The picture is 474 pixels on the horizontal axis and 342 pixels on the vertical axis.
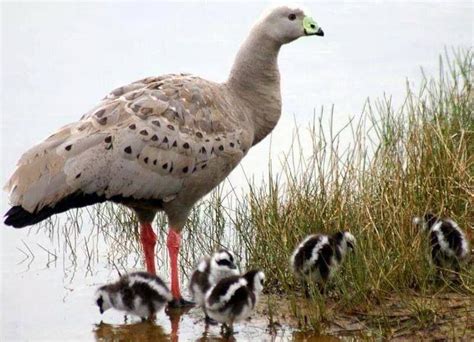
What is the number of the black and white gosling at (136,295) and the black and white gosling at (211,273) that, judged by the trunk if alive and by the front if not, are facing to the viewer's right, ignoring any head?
1

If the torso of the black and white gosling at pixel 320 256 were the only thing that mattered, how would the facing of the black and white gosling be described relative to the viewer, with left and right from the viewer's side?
facing to the right of the viewer

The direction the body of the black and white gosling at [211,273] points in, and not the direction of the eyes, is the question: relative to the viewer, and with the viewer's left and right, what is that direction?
facing to the right of the viewer

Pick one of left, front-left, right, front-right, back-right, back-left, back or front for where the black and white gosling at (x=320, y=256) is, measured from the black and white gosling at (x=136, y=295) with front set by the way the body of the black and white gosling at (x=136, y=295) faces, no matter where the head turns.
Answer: back

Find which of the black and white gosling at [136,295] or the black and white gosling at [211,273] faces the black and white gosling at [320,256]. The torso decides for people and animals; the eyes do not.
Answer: the black and white gosling at [211,273]

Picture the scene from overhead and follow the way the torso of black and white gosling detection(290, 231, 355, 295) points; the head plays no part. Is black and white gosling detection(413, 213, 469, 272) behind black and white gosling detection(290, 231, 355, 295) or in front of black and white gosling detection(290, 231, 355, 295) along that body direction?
in front

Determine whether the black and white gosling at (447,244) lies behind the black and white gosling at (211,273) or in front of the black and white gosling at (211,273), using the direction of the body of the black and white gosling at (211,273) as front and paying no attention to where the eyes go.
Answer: in front

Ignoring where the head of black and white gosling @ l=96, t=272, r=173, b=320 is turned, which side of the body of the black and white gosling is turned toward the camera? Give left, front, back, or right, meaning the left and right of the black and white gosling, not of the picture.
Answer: left

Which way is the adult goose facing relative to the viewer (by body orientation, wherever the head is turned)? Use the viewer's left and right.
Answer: facing to the right of the viewer
